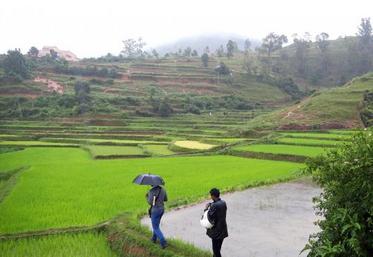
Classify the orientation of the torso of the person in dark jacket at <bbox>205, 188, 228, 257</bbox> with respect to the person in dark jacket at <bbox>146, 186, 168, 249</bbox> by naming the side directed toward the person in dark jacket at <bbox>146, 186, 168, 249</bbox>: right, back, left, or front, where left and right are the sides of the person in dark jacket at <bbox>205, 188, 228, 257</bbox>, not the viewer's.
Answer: front

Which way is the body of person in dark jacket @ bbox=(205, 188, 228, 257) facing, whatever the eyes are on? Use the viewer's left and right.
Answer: facing away from the viewer and to the left of the viewer
